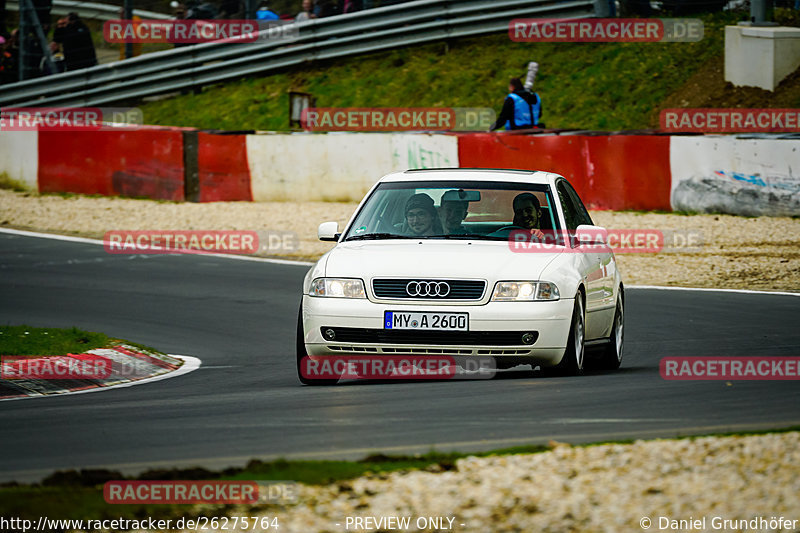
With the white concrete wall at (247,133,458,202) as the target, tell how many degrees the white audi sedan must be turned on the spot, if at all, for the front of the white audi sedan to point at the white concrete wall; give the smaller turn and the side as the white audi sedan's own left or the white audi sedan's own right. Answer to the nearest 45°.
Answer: approximately 180°

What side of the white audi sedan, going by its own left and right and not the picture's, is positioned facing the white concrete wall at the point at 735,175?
back

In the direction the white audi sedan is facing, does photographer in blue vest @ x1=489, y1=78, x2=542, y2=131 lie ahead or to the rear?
to the rear

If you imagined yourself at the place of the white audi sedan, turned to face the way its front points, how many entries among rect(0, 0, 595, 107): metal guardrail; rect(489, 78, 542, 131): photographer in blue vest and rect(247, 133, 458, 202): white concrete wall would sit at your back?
3

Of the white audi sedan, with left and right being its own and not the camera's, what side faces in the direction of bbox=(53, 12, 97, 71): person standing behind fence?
back

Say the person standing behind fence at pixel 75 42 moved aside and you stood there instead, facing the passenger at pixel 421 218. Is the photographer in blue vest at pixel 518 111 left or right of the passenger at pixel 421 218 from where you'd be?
left

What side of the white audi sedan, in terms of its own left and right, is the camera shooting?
front

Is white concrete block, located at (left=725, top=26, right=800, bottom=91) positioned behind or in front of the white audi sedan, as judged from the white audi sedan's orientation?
behind

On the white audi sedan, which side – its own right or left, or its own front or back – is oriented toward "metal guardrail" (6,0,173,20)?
back

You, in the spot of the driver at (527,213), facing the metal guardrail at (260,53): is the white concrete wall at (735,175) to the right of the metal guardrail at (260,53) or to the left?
right

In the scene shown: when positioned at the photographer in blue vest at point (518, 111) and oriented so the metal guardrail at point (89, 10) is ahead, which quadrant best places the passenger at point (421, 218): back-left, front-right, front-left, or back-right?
back-left

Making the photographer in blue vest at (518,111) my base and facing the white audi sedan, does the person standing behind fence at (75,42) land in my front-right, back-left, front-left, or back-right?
back-right
